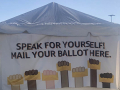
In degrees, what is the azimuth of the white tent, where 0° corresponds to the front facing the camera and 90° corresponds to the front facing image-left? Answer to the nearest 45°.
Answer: approximately 0°
